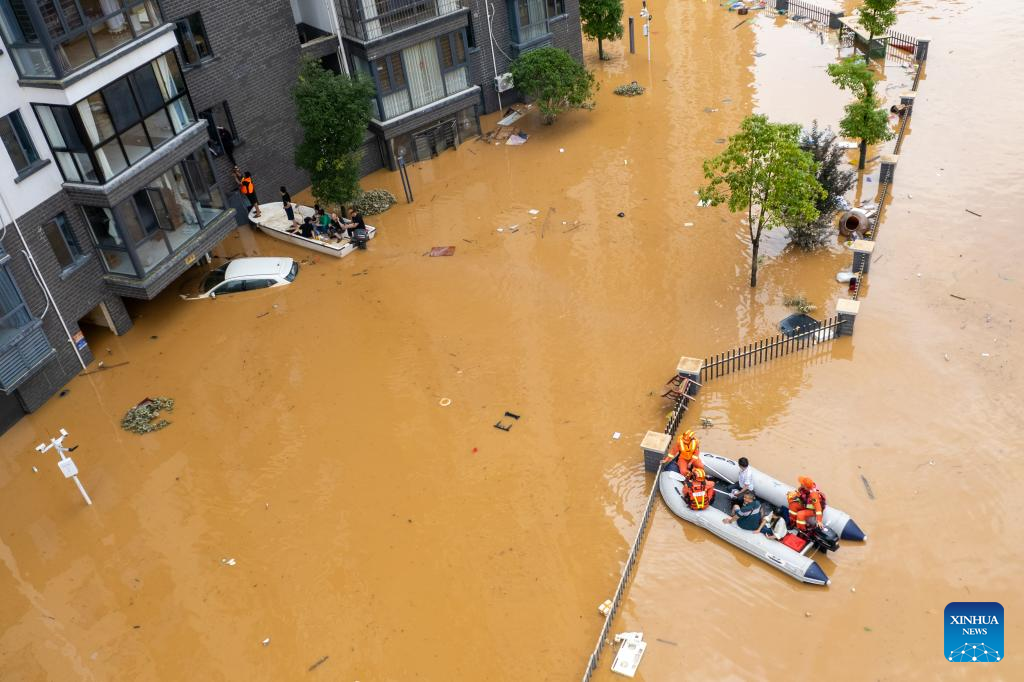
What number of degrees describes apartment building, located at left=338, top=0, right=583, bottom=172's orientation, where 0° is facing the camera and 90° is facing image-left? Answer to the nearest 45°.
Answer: approximately 315°

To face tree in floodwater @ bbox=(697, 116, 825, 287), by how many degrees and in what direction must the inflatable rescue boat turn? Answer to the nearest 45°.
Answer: approximately 45° to its right

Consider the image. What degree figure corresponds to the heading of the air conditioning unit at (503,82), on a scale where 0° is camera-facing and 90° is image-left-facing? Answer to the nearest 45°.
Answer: approximately 315°

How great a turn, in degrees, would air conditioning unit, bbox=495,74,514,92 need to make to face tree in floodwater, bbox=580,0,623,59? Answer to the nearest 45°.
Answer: approximately 90° to its left

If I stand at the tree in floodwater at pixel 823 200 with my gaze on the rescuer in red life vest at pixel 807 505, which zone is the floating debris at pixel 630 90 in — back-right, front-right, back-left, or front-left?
back-right

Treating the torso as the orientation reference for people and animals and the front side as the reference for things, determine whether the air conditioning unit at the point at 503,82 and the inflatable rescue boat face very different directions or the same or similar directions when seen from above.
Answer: very different directions

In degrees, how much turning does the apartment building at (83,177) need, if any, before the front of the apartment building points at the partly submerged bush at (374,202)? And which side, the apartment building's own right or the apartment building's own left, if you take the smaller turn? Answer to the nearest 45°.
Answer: approximately 45° to the apartment building's own left

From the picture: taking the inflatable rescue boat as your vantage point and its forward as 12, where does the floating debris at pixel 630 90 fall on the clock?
The floating debris is roughly at 1 o'clock from the inflatable rescue boat.

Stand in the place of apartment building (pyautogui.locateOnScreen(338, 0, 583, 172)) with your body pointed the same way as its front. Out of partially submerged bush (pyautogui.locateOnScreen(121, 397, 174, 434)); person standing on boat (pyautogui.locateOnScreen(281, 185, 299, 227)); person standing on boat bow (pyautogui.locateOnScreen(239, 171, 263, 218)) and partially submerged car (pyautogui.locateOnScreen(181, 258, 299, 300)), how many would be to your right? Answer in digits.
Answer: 4
